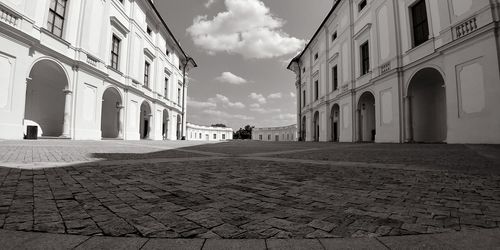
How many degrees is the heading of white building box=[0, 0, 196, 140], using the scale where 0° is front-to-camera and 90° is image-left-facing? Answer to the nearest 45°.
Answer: approximately 315°
